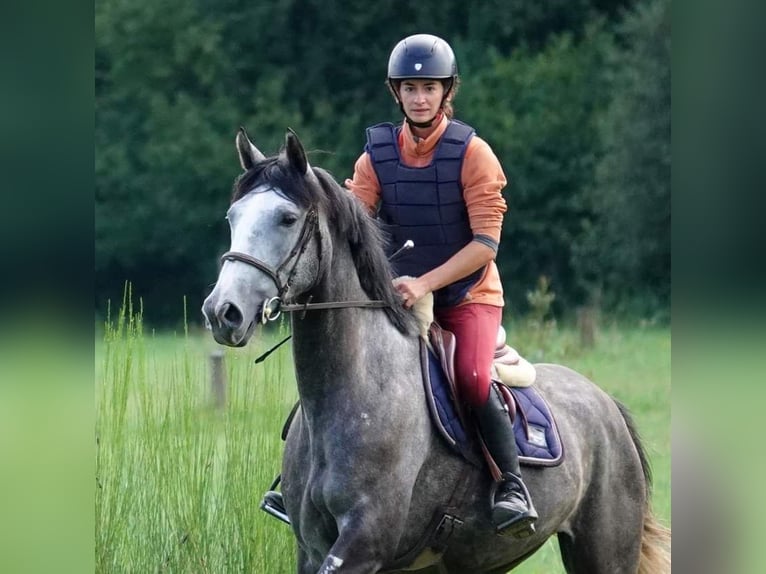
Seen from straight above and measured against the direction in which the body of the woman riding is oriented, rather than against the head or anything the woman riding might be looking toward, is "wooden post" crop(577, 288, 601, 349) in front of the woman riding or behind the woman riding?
behind

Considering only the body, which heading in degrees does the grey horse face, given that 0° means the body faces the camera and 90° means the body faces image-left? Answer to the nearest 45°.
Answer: approximately 45°

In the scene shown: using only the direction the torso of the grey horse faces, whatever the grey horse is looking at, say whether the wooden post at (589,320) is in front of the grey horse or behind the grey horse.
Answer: behind

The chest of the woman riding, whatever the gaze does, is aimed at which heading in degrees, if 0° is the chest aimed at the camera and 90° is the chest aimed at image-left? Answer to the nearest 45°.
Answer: approximately 45°

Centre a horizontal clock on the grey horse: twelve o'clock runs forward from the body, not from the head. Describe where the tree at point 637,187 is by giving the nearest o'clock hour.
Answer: The tree is roughly at 5 o'clock from the grey horse.

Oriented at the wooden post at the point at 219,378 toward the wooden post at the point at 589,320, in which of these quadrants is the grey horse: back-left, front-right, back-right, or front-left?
back-right
